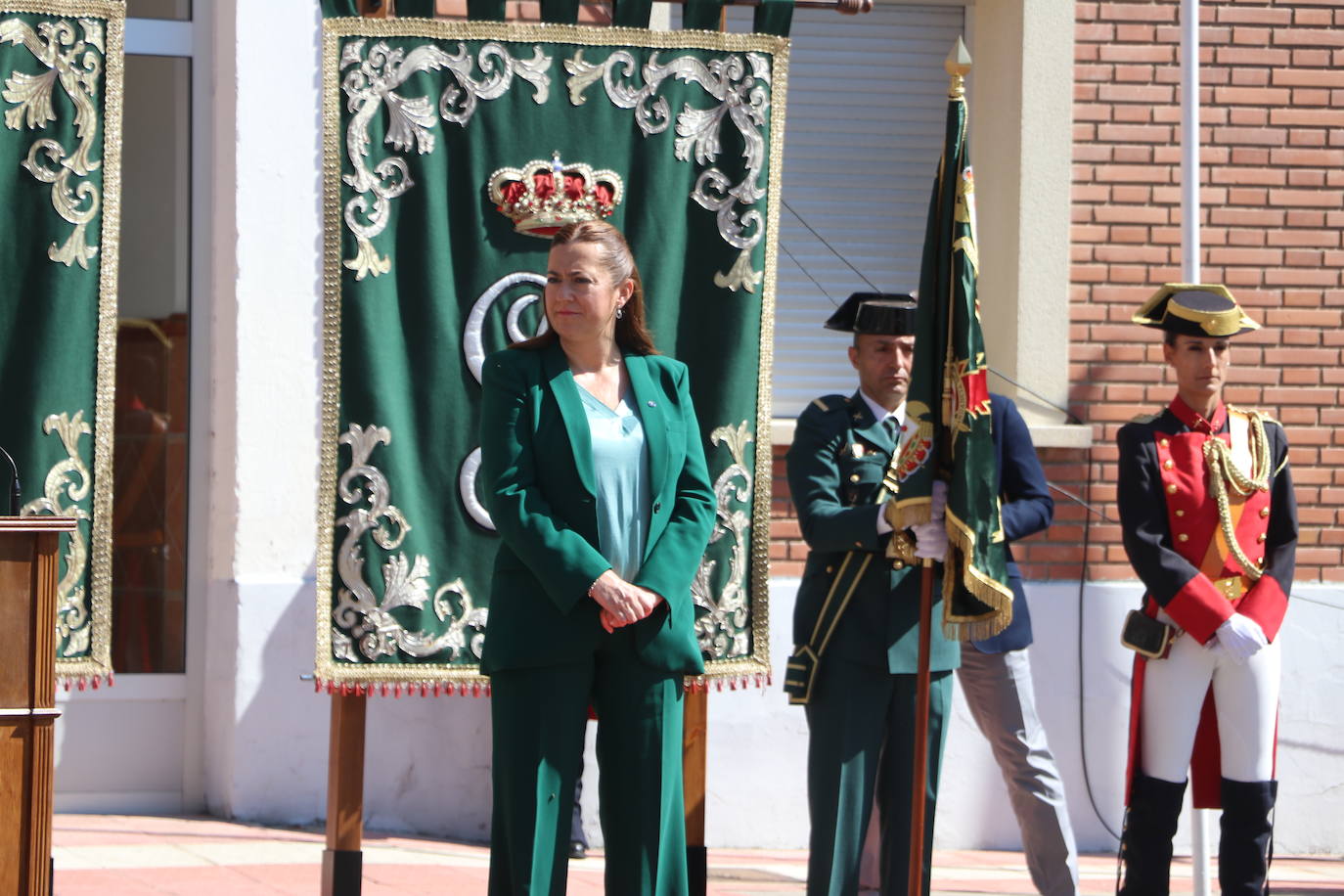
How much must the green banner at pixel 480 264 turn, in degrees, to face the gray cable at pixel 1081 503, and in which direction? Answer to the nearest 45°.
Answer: approximately 135° to its left

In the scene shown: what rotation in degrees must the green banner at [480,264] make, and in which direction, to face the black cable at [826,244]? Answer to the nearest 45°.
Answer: approximately 135° to its left

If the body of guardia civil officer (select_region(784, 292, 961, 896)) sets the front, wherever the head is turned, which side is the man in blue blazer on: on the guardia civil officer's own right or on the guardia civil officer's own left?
on the guardia civil officer's own left

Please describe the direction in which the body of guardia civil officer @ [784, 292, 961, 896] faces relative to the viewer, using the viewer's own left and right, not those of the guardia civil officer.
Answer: facing the viewer and to the right of the viewer

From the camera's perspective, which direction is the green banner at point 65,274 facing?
toward the camera

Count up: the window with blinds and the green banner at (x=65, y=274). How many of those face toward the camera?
2

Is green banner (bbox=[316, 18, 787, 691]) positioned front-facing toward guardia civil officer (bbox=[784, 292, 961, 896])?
no

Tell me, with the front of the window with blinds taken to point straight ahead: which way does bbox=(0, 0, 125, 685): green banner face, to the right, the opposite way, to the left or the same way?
the same way

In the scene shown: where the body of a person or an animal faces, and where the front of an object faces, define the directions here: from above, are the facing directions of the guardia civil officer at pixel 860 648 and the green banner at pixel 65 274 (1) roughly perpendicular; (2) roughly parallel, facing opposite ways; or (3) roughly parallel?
roughly parallel

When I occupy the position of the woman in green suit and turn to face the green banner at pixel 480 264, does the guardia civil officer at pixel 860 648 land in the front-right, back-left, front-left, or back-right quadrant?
front-right

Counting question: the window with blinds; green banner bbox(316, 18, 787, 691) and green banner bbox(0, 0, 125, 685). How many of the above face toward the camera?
3

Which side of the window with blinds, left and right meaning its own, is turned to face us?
front

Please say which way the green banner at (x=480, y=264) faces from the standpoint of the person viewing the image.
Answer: facing the viewer

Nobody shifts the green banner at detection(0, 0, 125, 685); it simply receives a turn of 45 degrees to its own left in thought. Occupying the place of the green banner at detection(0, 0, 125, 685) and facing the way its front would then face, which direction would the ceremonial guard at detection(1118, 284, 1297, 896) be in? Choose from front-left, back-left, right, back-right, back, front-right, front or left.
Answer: front-left

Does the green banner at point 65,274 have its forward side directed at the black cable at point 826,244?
no

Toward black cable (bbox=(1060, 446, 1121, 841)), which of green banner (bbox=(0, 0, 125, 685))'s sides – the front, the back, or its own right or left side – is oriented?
left

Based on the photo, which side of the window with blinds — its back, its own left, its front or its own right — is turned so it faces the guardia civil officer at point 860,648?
front

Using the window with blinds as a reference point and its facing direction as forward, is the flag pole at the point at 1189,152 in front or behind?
in front

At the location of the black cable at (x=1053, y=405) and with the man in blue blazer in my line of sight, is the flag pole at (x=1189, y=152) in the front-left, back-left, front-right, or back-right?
front-left
